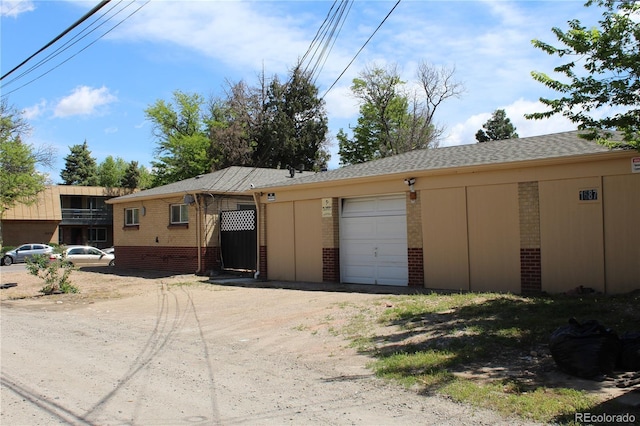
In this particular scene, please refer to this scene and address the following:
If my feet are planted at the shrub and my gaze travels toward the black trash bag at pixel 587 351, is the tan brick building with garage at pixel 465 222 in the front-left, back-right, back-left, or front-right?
front-left

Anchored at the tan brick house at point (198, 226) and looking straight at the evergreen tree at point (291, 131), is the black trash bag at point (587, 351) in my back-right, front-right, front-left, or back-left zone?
back-right

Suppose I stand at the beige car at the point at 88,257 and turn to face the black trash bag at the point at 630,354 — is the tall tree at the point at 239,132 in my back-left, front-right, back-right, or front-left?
back-left

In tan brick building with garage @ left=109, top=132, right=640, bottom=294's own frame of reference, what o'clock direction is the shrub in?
The shrub is roughly at 2 o'clock from the tan brick building with garage.

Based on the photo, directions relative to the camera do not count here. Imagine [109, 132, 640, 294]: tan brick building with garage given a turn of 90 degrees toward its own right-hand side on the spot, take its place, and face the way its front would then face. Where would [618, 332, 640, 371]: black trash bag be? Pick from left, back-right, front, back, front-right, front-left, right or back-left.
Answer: back-left

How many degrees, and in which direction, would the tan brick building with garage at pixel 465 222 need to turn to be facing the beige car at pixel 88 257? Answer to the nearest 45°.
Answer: approximately 90° to its right

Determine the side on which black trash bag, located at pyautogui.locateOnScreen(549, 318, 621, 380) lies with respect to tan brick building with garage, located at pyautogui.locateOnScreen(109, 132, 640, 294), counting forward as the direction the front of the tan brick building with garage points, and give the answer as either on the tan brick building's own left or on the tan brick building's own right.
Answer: on the tan brick building's own left

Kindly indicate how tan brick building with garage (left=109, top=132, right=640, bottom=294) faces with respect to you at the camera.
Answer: facing the viewer and to the left of the viewer
